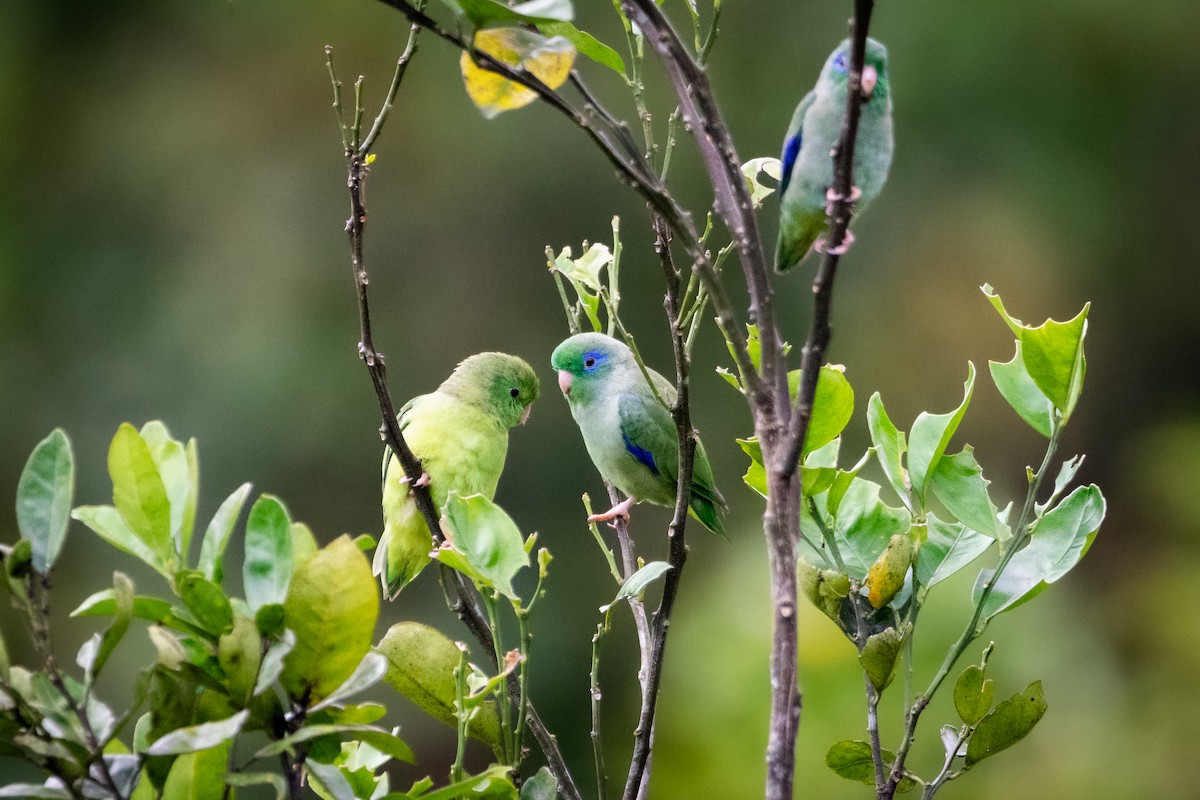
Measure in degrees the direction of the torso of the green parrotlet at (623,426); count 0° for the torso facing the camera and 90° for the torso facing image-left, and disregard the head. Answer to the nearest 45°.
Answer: approximately 45°

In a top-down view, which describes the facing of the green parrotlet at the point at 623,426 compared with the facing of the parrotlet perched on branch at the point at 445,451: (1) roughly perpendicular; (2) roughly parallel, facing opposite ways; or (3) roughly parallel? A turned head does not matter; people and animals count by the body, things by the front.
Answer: roughly perpendicular

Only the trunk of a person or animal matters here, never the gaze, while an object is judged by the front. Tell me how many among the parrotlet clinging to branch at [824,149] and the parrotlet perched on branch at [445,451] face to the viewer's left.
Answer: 0

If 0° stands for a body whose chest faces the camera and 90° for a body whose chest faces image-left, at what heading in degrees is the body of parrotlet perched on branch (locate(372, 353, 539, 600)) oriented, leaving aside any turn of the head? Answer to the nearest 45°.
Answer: approximately 315°

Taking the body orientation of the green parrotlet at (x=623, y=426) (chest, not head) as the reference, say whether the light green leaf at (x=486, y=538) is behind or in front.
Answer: in front

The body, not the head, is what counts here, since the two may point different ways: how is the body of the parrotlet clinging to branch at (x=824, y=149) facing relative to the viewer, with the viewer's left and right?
facing the viewer and to the right of the viewer

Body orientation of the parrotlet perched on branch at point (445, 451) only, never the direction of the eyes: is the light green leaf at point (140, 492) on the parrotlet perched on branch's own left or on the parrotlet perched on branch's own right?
on the parrotlet perched on branch's own right

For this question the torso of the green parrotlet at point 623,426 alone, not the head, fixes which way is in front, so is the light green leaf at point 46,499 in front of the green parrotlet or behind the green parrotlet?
in front

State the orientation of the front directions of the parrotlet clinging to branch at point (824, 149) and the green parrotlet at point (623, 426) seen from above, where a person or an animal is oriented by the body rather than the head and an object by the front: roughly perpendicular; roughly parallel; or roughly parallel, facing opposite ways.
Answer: roughly perpendicular

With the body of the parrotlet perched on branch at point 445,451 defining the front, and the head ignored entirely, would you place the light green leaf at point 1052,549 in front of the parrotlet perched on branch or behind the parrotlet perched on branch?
in front
